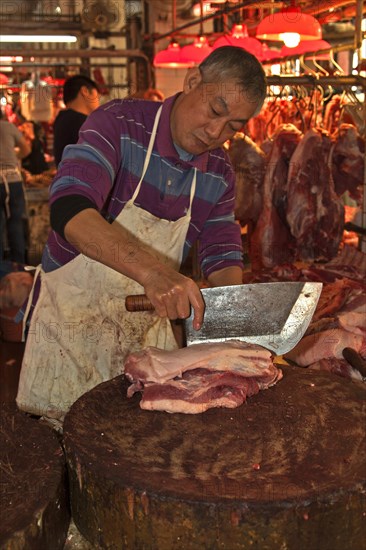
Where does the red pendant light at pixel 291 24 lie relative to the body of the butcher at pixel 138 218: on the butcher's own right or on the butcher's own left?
on the butcher's own left

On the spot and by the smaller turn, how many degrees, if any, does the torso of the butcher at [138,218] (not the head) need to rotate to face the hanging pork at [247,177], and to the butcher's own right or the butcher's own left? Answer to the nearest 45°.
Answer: approximately 135° to the butcher's own left

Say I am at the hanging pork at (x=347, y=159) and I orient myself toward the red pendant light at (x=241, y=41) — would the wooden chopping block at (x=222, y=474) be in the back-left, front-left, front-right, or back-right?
back-left

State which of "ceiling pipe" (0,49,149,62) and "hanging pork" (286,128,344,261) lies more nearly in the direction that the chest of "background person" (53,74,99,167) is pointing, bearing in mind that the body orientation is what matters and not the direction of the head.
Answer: the ceiling pipe

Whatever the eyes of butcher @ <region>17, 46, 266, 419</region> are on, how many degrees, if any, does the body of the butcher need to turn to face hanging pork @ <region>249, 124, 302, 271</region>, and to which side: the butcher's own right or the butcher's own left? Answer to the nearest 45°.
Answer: approximately 90° to the butcher's own left

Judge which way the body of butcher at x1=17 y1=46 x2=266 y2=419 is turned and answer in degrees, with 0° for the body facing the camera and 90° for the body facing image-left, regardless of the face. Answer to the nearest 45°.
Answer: approximately 315°

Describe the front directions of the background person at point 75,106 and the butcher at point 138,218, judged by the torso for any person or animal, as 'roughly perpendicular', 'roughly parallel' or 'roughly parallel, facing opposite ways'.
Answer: roughly perpendicular

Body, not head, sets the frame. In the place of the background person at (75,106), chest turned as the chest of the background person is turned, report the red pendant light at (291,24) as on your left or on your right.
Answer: on your right
